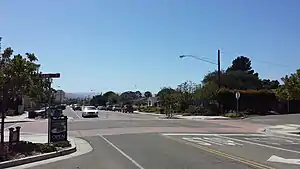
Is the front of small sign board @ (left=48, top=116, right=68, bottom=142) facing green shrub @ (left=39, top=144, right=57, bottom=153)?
yes

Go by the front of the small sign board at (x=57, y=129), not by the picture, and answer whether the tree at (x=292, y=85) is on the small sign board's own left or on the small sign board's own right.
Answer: on the small sign board's own left

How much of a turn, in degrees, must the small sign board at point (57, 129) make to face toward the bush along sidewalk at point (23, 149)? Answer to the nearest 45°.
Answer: approximately 45° to its right

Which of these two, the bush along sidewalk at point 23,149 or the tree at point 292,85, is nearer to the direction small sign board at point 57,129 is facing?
the bush along sidewalk

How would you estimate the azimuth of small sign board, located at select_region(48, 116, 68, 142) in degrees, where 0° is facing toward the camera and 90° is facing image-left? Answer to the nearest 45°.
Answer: approximately 0°
